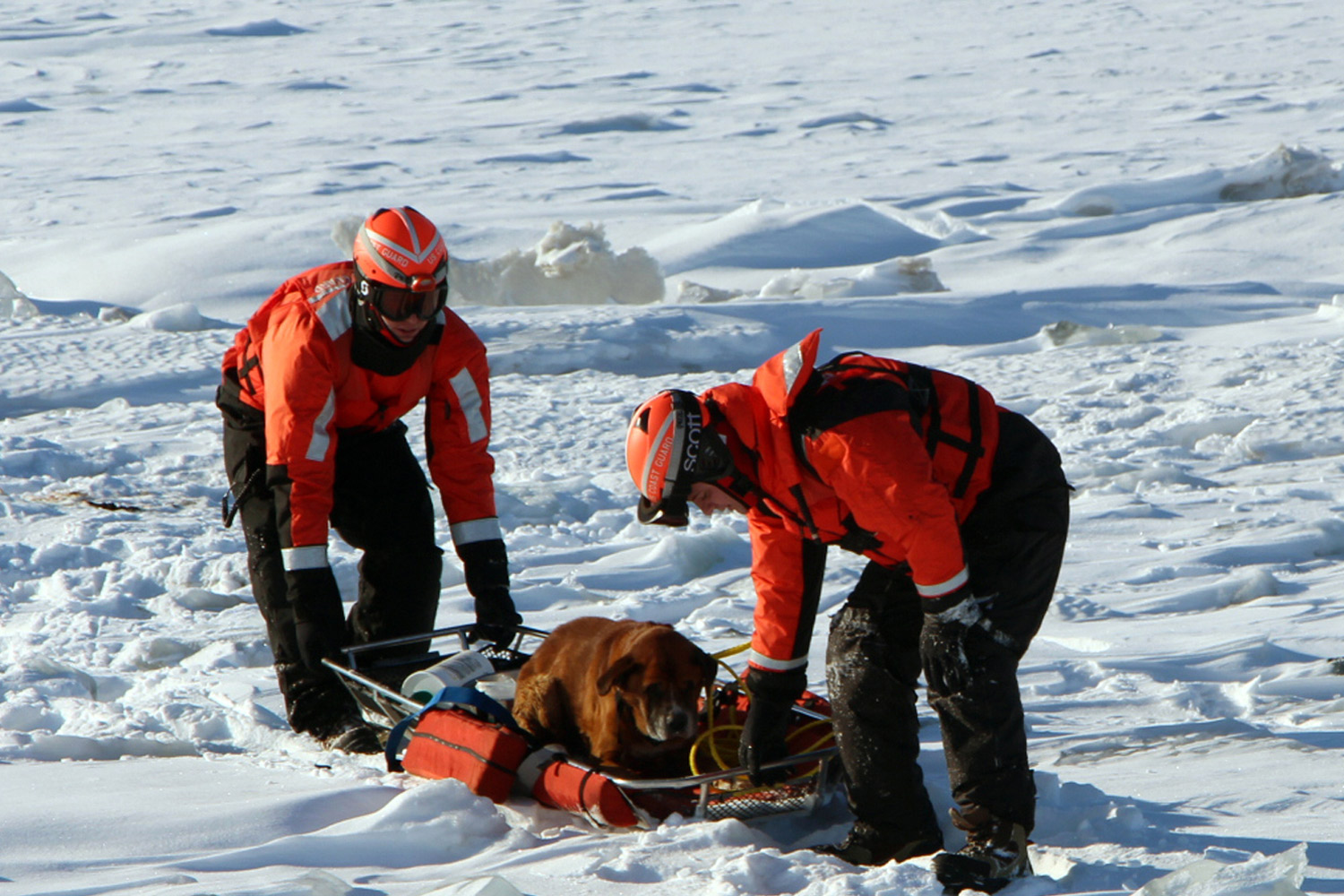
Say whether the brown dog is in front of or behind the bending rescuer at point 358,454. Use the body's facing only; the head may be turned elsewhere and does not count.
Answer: in front

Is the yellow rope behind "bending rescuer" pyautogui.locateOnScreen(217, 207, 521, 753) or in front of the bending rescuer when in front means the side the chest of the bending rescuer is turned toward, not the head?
in front

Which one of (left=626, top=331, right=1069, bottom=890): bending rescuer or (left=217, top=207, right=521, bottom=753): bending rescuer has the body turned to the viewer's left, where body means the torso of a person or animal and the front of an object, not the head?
(left=626, top=331, right=1069, bottom=890): bending rescuer

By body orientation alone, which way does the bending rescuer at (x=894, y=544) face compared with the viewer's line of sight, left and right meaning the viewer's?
facing to the left of the viewer

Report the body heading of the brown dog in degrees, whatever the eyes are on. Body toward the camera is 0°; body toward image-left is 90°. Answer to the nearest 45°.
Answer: approximately 315°

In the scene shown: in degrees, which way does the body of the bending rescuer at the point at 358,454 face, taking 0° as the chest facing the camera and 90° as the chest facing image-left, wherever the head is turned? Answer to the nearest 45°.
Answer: approximately 315°
